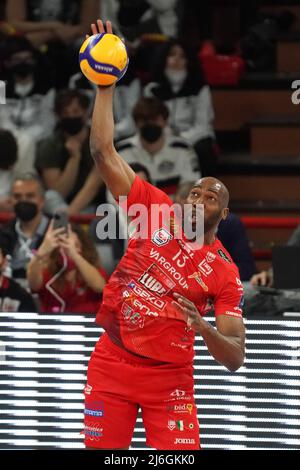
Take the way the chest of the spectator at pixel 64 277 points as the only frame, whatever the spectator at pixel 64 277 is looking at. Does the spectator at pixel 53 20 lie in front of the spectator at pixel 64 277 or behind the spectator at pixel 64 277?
behind

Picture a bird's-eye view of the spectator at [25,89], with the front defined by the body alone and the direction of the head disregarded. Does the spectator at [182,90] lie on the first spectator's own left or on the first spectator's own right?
on the first spectator's own left

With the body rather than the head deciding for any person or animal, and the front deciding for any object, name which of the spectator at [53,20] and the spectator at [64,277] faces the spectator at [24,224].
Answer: the spectator at [53,20]

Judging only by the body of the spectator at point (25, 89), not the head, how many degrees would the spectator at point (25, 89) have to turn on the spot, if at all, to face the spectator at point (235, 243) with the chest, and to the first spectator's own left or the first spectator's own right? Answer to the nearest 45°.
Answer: approximately 45° to the first spectator's own left

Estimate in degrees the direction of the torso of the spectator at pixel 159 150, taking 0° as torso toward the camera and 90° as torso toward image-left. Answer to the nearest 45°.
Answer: approximately 0°

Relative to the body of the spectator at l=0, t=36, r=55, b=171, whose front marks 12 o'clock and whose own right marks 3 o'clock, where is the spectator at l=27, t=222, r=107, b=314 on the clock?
the spectator at l=27, t=222, r=107, b=314 is roughly at 12 o'clock from the spectator at l=0, t=36, r=55, b=171.
